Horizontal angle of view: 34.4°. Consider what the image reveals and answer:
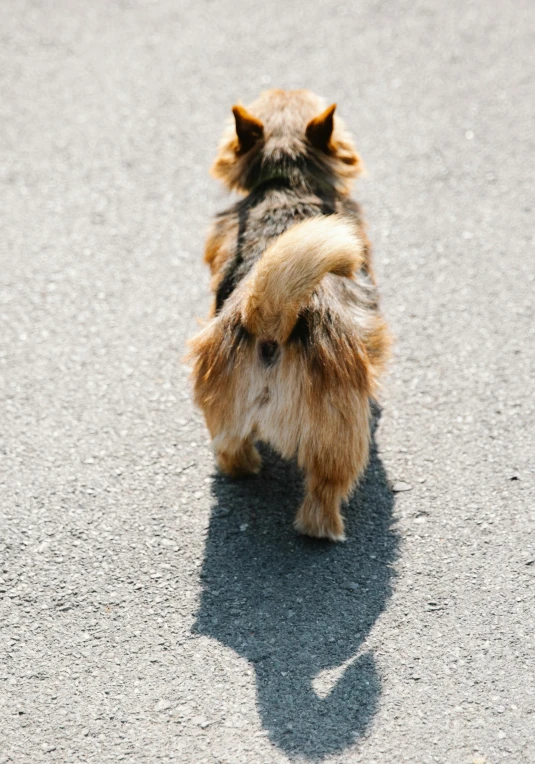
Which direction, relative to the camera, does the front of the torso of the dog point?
away from the camera
